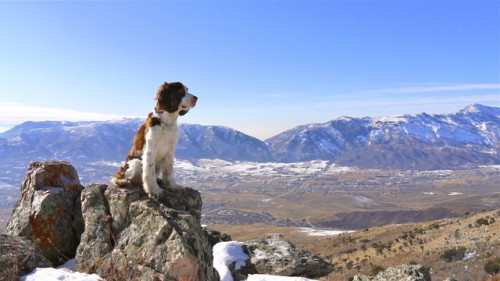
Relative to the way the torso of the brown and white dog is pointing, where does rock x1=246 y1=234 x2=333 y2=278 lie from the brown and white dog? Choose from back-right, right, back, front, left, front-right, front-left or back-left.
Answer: left

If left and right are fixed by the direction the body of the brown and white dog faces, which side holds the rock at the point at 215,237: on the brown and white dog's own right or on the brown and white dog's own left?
on the brown and white dog's own left

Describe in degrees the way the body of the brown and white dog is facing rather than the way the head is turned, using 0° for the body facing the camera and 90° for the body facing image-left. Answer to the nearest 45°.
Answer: approximately 315°
